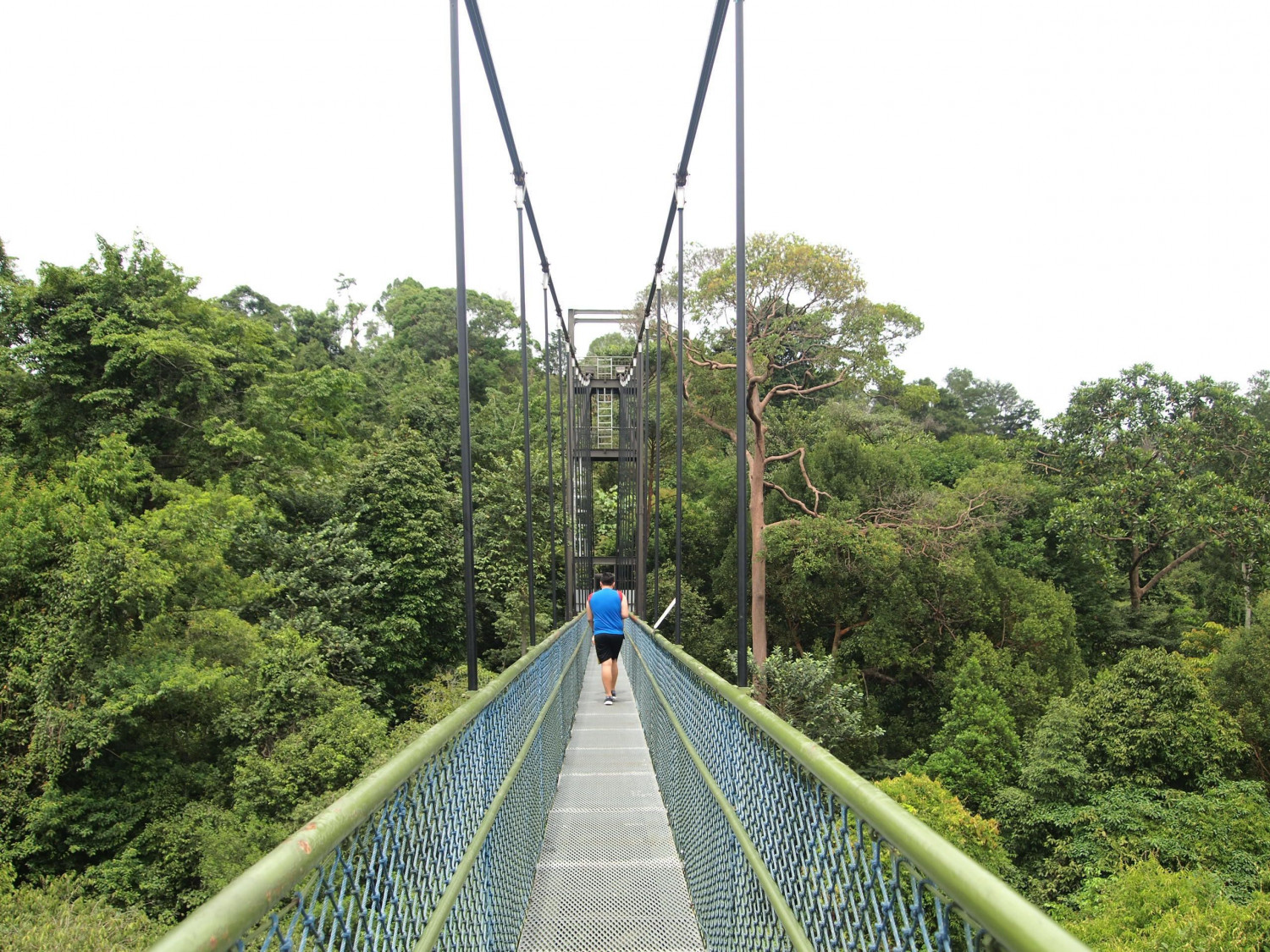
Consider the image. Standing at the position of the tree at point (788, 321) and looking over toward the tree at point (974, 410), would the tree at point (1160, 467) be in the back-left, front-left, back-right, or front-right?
front-right

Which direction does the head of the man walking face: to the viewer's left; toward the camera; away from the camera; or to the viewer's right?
away from the camera

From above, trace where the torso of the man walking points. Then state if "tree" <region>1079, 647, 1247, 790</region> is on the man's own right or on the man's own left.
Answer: on the man's own right

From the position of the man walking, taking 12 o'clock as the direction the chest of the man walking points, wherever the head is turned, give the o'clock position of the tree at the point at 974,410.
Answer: The tree is roughly at 1 o'clock from the man walking.

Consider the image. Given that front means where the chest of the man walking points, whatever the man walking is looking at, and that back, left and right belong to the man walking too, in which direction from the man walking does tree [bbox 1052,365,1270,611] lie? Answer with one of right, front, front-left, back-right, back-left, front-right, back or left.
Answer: front-right

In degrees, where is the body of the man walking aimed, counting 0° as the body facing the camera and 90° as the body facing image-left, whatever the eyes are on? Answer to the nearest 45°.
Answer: approximately 180°
